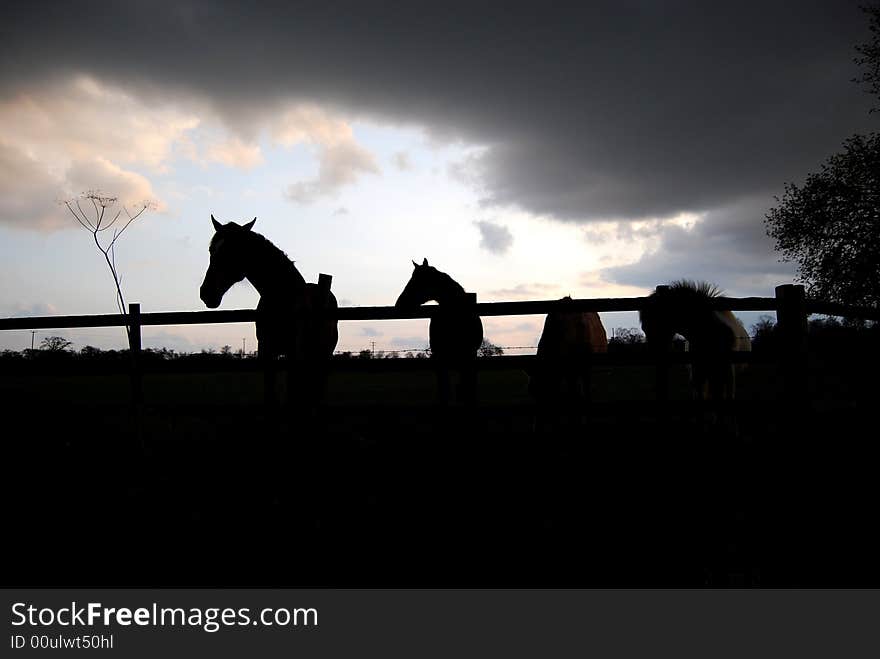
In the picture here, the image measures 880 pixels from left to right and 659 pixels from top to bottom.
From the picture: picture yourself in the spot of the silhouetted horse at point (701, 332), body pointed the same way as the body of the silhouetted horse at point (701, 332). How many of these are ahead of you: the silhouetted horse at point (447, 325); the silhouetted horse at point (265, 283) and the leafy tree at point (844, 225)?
2

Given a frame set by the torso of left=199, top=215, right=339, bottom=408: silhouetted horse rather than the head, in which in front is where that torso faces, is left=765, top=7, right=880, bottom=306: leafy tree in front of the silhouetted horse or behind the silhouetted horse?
behind

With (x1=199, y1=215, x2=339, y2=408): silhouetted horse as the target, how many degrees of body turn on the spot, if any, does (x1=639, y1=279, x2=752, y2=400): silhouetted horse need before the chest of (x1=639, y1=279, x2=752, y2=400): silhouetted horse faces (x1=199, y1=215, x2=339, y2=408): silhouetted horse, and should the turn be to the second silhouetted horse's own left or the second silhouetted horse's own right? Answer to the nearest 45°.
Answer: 0° — it already faces it

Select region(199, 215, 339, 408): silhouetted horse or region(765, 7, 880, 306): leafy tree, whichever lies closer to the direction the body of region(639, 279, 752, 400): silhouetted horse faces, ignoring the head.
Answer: the silhouetted horse

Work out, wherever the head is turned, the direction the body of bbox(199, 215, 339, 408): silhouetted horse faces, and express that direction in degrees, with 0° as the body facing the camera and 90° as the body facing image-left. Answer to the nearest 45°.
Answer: approximately 45°

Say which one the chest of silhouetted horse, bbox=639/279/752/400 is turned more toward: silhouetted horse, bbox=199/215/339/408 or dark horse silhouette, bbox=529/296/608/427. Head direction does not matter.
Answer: the silhouetted horse

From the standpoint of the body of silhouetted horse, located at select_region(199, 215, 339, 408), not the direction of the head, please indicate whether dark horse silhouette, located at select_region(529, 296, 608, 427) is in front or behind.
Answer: behind

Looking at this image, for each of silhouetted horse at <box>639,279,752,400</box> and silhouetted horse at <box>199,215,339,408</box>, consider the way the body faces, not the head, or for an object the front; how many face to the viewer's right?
0
